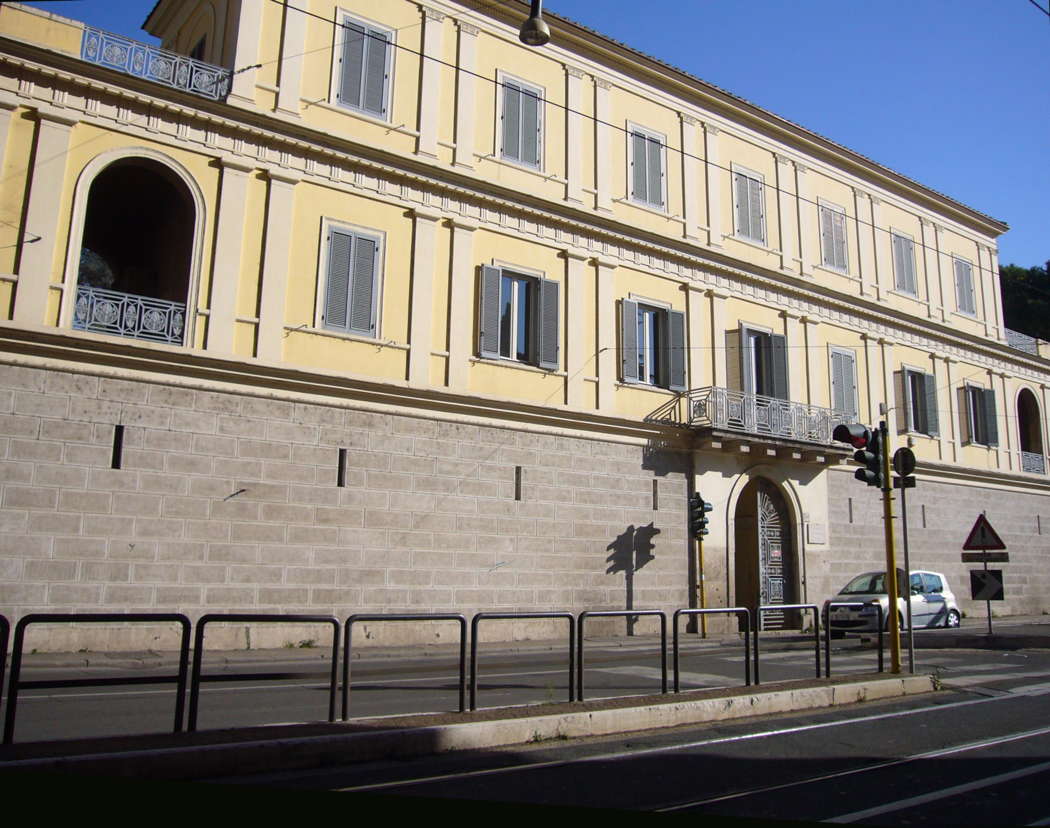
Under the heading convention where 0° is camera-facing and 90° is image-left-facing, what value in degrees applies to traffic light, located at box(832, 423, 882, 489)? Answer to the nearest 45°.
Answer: approximately 90°

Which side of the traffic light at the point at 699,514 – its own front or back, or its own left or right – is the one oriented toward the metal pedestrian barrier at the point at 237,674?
right

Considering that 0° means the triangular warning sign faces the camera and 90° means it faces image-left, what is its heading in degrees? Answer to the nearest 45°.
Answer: approximately 0°

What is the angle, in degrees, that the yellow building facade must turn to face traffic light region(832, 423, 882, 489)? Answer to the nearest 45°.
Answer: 0° — it already faces it

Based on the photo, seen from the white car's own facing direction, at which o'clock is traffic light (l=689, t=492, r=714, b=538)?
The traffic light is roughly at 12 o'clock from the white car.

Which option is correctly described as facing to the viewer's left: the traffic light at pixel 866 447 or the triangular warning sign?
the traffic light

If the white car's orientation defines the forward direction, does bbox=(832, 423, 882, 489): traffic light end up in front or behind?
in front

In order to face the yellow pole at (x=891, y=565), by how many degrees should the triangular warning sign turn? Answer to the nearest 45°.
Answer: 0° — it already faces it
